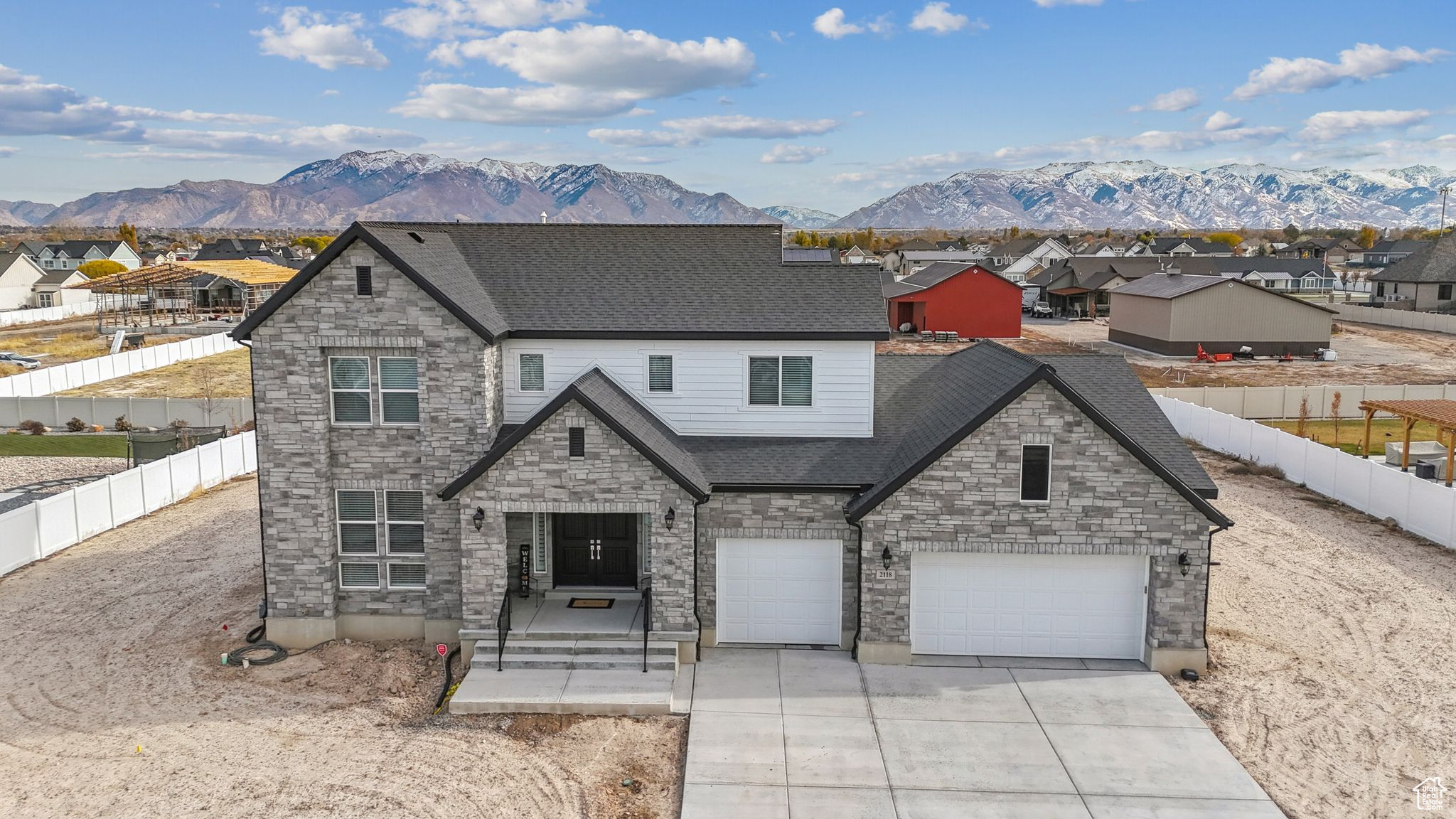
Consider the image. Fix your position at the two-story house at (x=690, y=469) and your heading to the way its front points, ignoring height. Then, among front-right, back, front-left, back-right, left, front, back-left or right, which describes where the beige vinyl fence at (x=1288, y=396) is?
back-left

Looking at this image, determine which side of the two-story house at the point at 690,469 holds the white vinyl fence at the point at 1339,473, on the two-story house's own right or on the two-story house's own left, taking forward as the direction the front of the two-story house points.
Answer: on the two-story house's own left

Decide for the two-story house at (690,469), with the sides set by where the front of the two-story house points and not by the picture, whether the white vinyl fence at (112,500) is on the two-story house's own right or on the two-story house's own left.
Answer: on the two-story house's own right

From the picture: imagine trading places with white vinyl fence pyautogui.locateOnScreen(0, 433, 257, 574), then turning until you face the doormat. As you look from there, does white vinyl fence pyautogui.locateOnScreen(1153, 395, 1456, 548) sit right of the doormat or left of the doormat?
left

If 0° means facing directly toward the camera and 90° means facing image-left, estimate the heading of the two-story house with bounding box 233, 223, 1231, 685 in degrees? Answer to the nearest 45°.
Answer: approximately 0°

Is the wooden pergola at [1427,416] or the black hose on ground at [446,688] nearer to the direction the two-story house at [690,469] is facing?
the black hose on ground

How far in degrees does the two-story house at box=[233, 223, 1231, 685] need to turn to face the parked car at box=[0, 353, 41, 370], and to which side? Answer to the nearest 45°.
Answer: approximately 135° to its right

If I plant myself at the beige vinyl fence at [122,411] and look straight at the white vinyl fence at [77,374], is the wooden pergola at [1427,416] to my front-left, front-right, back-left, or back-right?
back-right
